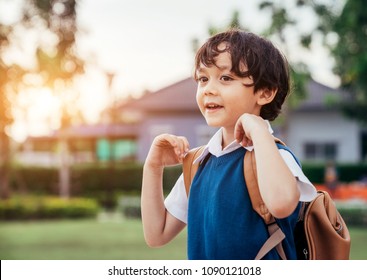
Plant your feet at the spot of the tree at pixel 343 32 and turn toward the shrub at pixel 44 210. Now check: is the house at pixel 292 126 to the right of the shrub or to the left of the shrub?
right

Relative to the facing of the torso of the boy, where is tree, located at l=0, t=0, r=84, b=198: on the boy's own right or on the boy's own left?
on the boy's own right

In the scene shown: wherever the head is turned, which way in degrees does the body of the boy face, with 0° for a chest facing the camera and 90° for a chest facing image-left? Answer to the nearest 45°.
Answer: approximately 45°

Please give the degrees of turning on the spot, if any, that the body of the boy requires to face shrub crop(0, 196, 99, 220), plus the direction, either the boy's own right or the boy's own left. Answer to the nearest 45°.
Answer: approximately 135° to the boy's own right

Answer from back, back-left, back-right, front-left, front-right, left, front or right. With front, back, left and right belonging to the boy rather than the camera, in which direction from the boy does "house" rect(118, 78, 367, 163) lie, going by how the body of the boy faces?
back-right
